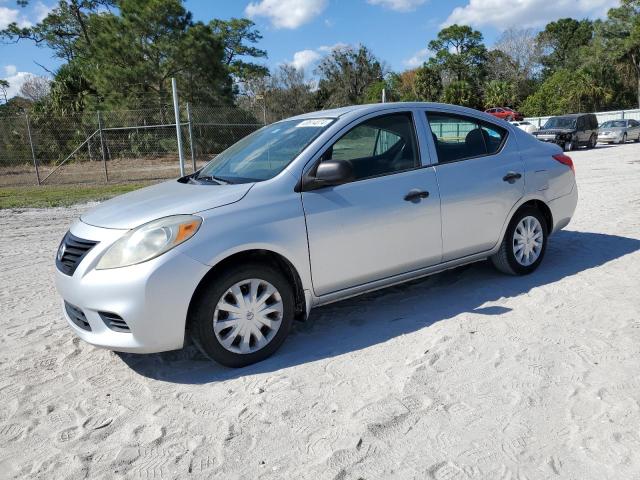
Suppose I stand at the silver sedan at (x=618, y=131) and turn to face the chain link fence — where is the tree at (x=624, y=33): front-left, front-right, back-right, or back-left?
back-right

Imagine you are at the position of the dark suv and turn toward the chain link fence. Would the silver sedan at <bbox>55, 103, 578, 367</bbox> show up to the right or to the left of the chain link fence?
left

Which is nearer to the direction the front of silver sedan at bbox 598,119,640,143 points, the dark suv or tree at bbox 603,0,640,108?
the dark suv

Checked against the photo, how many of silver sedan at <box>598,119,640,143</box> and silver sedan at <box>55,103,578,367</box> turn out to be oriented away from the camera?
0

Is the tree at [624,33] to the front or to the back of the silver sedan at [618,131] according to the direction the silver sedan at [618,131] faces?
to the back

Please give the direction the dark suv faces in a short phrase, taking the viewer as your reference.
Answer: facing the viewer and to the left of the viewer

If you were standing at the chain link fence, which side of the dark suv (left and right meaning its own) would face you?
front

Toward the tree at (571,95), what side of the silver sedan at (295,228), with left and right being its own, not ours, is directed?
back

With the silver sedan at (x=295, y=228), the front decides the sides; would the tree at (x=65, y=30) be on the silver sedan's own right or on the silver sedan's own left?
on the silver sedan's own right

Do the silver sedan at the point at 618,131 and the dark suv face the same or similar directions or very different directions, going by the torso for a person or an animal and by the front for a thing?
same or similar directions

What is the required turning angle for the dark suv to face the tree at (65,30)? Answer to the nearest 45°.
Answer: approximately 45° to its right

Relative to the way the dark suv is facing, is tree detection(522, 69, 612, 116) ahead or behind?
behind

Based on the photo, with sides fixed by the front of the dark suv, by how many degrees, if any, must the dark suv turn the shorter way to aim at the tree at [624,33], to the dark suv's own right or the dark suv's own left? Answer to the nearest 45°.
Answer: approximately 135° to the dark suv's own right

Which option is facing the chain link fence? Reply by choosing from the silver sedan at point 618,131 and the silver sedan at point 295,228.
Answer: the silver sedan at point 618,131

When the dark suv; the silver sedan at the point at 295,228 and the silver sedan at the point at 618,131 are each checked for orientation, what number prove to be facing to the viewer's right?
0

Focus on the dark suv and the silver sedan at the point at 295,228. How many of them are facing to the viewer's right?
0
